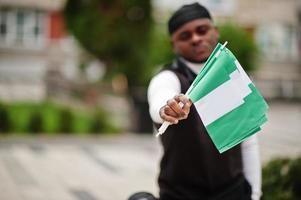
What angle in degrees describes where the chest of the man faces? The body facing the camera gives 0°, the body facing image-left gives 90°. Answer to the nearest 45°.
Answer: approximately 0°

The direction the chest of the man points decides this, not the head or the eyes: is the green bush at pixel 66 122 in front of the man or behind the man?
behind

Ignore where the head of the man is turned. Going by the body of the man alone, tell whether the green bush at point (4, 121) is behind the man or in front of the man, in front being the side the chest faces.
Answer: behind

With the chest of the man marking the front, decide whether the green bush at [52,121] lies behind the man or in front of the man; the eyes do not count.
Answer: behind

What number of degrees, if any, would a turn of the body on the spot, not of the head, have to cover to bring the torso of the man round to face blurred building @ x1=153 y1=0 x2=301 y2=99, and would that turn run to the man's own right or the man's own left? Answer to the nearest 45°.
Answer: approximately 180°

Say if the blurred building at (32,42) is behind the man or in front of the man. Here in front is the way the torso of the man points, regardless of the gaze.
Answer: behind

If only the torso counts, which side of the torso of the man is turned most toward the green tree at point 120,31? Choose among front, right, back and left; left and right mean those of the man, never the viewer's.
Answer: back

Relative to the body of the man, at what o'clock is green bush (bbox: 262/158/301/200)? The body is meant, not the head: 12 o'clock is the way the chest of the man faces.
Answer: The green bush is roughly at 7 o'clock from the man.
